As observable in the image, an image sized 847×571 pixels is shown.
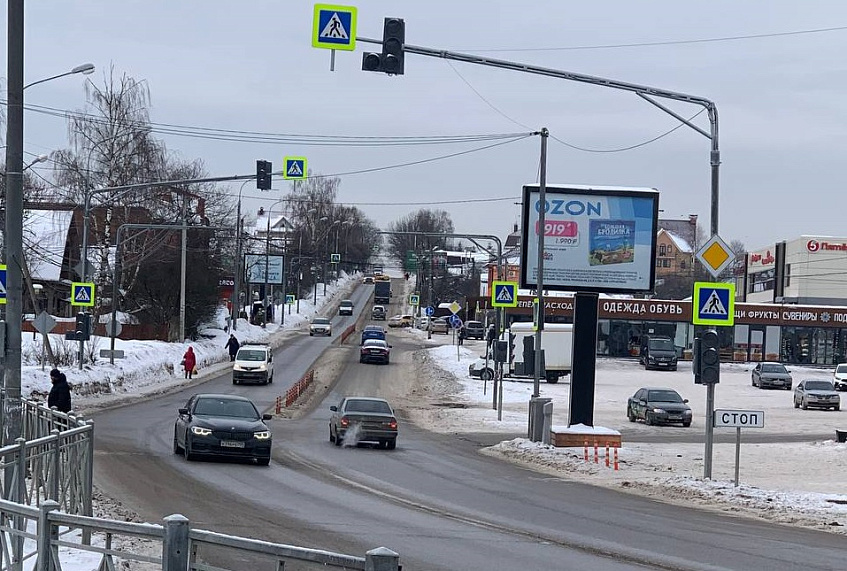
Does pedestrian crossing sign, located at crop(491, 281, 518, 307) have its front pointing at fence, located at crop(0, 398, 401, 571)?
yes

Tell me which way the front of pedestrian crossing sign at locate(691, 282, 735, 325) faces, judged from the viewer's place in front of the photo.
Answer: facing the viewer

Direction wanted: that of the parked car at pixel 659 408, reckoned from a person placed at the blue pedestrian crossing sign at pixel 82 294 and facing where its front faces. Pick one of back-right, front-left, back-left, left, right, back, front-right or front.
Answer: left

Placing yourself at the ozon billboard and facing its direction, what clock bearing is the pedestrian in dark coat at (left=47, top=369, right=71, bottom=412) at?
The pedestrian in dark coat is roughly at 2 o'clock from the ozon billboard.

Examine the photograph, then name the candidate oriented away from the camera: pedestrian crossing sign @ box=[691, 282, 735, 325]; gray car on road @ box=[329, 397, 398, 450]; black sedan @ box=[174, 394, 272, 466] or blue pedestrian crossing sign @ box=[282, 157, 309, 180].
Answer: the gray car on road

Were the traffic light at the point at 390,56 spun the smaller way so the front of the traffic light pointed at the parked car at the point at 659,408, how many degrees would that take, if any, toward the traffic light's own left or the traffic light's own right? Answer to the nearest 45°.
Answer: approximately 180°

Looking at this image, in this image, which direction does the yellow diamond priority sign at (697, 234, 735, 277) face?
toward the camera

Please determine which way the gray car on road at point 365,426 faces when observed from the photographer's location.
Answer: facing away from the viewer

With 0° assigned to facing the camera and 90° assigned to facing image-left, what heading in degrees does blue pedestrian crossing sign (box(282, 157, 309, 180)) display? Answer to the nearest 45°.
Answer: approximately 0°

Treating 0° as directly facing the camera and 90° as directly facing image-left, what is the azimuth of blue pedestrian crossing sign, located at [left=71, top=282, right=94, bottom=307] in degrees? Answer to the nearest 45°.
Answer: approximately 0°

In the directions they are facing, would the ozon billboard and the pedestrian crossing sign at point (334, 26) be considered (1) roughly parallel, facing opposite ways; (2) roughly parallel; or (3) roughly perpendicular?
roughly parallel

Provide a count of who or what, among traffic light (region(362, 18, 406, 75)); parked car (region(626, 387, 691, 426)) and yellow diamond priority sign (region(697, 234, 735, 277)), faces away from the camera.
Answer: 0

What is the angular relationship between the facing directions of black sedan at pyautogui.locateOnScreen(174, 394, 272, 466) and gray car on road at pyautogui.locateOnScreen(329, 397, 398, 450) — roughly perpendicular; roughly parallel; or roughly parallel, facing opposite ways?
roughly parallel, facing opposite ways

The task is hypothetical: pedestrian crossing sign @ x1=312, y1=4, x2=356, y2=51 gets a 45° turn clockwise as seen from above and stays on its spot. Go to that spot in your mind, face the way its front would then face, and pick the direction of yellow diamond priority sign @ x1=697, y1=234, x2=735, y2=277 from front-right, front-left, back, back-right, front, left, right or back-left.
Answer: back

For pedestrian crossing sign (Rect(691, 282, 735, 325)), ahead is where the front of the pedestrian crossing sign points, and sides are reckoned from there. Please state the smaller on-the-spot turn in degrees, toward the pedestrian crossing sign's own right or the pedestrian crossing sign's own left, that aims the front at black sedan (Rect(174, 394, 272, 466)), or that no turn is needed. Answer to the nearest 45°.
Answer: approximately 90° to the pedestrian crossing sign's own right

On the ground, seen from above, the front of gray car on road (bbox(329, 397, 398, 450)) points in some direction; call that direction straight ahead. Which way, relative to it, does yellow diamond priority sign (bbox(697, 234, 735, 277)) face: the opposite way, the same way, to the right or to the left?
the opposite way
